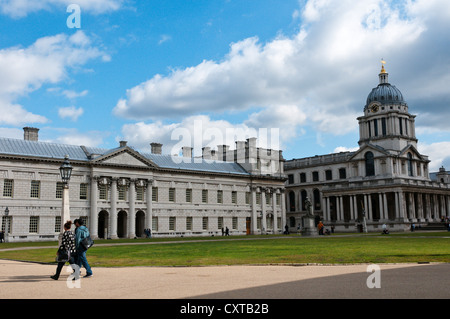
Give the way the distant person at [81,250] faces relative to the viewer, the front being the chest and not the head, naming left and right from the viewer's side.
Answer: facing to the left of the viewer
